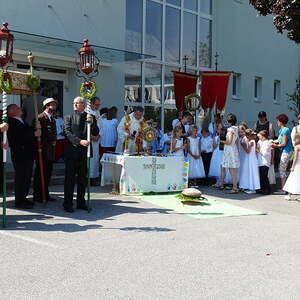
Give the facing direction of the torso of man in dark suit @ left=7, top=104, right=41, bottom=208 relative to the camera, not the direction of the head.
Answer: to the viewer's right

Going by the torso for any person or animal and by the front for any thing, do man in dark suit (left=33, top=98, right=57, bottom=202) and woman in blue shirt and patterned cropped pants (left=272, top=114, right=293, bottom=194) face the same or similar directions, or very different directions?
very different directions

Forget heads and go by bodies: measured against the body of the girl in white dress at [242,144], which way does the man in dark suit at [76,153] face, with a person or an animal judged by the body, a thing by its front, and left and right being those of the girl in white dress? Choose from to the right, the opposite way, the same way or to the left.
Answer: to the left

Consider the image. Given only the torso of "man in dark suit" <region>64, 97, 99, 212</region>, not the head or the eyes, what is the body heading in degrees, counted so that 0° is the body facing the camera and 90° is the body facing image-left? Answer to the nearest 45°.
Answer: approximately 315°

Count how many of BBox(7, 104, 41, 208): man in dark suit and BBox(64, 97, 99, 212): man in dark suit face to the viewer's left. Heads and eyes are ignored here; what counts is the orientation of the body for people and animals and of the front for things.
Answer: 0

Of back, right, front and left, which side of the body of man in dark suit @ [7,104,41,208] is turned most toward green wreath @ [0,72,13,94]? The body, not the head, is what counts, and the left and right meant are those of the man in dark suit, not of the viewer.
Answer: right

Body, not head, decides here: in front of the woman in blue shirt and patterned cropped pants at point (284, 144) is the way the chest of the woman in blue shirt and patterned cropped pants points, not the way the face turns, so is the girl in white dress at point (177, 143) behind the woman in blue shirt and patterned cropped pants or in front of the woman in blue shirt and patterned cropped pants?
in front

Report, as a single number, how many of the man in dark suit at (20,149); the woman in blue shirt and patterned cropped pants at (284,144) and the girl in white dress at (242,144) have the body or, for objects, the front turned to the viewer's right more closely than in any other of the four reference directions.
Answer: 1

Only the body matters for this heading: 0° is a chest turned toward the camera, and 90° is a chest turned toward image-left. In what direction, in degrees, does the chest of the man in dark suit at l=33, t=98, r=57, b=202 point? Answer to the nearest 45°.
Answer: approximately 315°

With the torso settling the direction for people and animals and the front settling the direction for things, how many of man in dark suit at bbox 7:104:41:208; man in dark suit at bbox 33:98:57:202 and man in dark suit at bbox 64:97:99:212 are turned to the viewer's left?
0

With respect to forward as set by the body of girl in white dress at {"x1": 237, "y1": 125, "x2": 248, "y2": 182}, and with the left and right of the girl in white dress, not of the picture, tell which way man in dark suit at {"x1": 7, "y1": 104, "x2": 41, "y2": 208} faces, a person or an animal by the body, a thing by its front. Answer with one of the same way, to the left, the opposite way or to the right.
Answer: the opposite way

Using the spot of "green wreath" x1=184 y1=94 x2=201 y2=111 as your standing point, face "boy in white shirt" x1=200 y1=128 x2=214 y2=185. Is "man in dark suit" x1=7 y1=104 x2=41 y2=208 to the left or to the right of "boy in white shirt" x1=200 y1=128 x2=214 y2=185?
right

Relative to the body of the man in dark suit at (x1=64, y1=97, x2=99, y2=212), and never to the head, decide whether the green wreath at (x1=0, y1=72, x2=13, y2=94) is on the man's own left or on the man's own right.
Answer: on the man's own right

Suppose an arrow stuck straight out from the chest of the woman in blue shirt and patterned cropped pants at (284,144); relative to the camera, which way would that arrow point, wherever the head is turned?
to the viewer's left

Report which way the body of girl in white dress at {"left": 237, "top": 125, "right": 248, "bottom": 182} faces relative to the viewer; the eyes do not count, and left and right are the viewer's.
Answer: facing the viewer and to the left of the viewer
